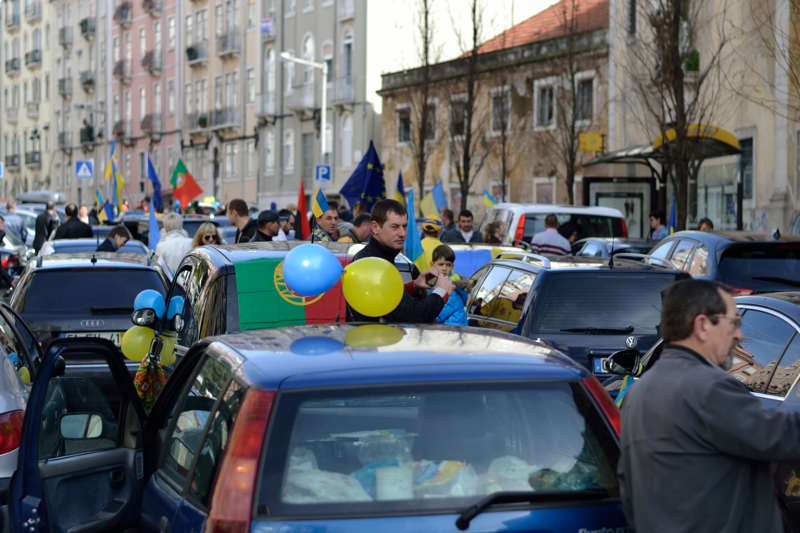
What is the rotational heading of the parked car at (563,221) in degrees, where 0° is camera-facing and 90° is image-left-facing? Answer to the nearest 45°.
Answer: approximately 135°

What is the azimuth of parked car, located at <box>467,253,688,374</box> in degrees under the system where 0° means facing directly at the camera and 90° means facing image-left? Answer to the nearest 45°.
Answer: approximately 135°

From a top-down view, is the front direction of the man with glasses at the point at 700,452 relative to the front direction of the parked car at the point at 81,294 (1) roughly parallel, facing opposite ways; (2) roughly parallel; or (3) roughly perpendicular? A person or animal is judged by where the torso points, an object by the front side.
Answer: roughly perpendicular

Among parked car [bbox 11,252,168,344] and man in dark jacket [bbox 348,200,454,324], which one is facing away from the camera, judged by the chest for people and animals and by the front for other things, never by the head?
the parked car

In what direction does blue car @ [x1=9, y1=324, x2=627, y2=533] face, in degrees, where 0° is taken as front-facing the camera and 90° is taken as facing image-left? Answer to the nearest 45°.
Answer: approximately 180°

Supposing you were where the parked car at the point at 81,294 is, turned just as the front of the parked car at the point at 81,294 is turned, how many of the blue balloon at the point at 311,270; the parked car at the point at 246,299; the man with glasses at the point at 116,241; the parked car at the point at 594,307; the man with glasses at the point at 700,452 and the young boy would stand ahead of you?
1

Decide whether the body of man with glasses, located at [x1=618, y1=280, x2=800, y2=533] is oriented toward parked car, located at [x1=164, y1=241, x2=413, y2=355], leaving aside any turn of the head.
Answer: no

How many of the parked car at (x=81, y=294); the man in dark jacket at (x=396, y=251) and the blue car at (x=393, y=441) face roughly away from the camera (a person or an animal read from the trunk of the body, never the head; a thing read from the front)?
2

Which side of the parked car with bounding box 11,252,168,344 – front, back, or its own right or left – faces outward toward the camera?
back

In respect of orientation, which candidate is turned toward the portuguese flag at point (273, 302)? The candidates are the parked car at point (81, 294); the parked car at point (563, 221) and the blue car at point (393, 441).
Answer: the blue car

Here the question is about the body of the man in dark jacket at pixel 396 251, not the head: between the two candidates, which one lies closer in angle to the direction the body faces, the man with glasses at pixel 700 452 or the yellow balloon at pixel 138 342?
the man with glasses

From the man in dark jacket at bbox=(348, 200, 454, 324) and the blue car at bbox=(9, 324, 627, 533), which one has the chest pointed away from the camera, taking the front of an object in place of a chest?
the blue car

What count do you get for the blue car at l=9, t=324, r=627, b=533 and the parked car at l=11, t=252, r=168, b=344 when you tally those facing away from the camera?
2

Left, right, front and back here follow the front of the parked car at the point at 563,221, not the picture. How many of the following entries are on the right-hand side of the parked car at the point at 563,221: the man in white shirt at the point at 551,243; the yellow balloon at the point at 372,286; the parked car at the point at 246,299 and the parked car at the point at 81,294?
0

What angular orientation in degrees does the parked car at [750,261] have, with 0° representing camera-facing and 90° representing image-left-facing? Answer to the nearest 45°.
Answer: approximately 135°
